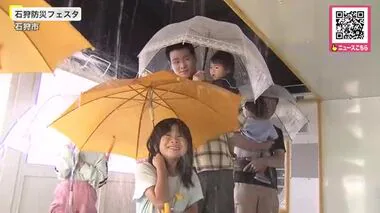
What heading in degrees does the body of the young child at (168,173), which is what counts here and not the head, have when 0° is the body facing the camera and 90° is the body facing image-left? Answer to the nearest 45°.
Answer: approximately 0°

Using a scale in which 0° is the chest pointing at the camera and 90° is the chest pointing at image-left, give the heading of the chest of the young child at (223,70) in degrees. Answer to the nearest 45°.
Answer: approximately 45°
